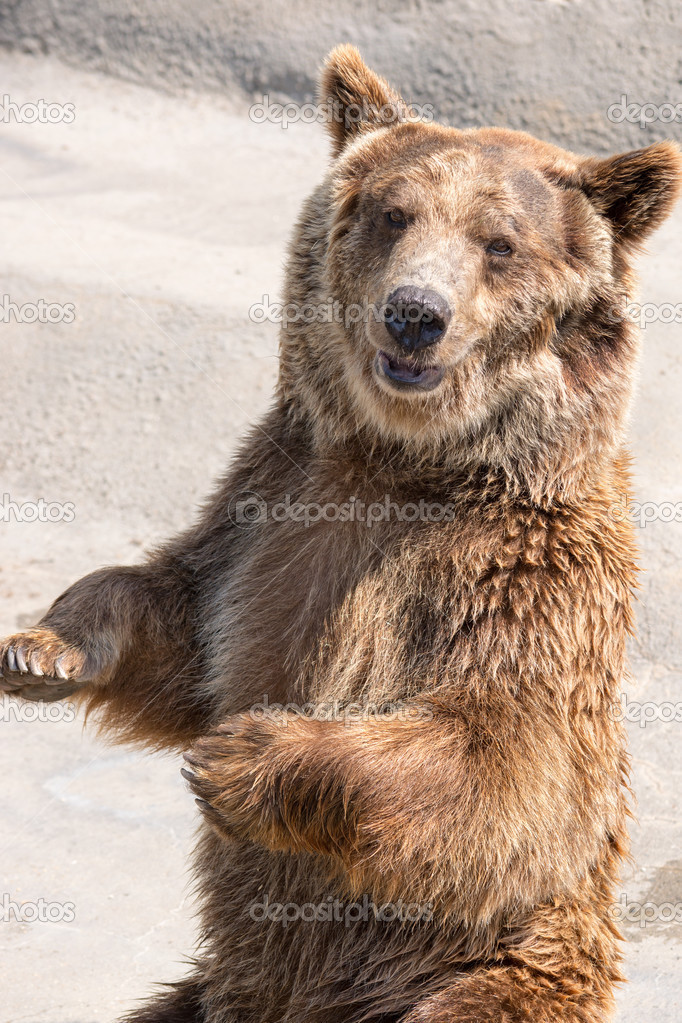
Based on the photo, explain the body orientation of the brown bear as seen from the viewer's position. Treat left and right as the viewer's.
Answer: facing the viewer and to the left of the viewer
